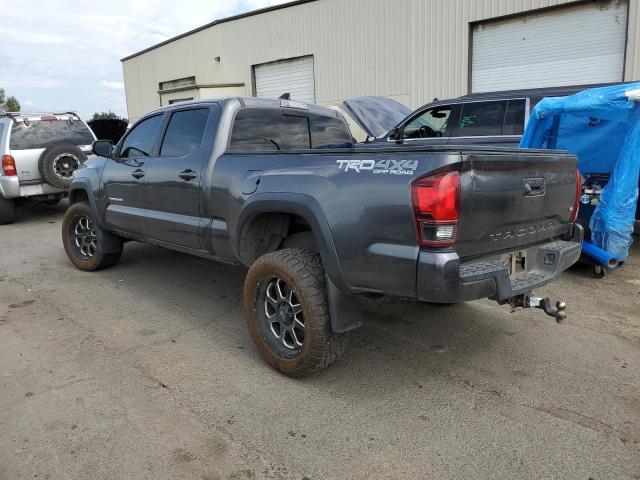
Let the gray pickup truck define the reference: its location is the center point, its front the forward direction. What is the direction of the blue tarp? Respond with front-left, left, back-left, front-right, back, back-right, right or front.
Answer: right

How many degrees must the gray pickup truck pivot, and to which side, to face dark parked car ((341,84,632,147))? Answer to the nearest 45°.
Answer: approximately 90° to its right

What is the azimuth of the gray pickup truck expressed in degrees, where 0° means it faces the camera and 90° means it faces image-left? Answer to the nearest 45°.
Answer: approximately 135°
